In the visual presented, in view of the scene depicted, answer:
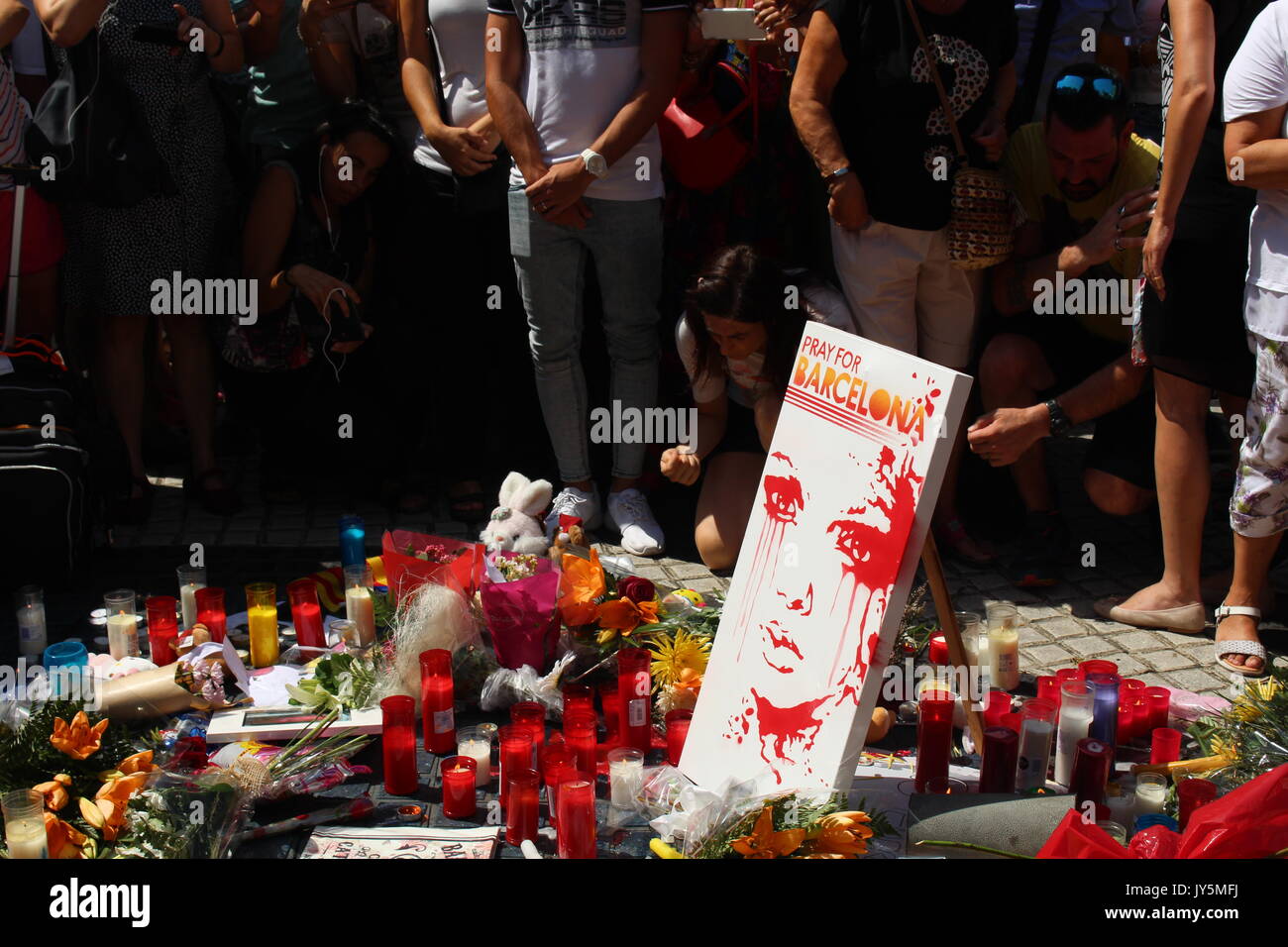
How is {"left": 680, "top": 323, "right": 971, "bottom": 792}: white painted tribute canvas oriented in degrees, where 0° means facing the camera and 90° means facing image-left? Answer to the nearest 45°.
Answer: approximately 45°

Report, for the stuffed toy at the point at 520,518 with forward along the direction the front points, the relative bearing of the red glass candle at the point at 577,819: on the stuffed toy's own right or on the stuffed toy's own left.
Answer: on the stuffed toy's own left

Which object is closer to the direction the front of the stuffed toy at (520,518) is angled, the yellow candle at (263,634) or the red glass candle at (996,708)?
the yellow candle

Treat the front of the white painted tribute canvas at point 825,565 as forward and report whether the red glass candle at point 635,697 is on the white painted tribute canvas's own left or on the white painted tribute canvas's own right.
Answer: on the white painted tribute canvas's own right

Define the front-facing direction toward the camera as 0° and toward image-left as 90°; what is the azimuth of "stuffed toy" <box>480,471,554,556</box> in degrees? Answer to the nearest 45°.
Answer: approximately 45°
